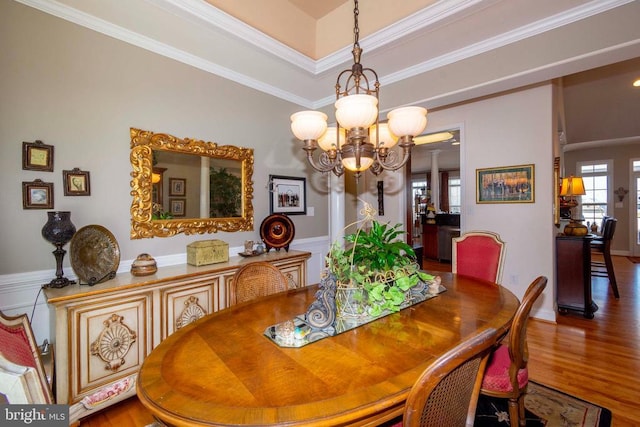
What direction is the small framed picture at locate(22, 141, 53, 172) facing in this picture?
toward the camera

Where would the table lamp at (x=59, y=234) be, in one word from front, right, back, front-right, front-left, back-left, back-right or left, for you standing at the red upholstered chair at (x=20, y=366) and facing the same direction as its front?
back-left

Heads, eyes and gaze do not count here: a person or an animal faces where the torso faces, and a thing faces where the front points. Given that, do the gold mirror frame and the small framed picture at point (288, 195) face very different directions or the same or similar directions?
same or similar directions

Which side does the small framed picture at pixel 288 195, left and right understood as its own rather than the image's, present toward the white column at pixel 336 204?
left

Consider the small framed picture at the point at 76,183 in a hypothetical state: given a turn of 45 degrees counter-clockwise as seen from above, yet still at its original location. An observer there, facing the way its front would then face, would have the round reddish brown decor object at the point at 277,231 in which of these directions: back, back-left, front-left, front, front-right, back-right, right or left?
front-left

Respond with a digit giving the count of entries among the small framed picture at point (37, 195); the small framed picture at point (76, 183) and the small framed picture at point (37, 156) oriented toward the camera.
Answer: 3

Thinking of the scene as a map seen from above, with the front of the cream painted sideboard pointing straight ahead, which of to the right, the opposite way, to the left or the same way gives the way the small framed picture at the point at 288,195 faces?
the same way

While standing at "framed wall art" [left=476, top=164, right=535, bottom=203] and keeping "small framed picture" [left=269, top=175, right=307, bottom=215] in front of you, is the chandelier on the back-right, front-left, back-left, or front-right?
front-left

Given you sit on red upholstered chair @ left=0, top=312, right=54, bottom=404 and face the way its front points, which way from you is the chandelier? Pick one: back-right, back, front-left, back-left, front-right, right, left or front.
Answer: front-left

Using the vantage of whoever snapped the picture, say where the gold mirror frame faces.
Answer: facing the viewer and to the right of the viewer

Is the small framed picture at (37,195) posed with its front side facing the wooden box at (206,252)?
no

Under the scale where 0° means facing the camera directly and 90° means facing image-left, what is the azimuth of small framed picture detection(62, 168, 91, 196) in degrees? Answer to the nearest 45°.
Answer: approximately 0°

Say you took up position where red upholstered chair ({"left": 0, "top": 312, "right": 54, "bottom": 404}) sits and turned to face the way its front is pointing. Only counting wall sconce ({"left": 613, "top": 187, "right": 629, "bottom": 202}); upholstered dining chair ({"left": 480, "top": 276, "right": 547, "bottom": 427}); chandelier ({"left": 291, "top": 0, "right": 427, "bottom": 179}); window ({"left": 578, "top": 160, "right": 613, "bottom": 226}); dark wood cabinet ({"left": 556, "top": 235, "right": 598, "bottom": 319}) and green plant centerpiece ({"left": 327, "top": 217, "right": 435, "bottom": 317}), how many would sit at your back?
0

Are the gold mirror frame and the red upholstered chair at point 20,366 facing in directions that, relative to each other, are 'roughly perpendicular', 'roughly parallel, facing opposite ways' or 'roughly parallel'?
roughly parallel

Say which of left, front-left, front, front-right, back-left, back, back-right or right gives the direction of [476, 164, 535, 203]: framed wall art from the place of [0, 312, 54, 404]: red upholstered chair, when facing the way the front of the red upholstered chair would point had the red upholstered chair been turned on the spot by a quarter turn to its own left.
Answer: front-right

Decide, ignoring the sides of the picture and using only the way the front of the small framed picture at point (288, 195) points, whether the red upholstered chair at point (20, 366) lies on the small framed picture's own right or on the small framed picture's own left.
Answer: on the small framed picture's own right

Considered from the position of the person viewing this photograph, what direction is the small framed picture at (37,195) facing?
facing the viewer

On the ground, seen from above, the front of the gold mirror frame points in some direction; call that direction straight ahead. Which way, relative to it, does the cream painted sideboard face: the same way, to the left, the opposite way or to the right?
the same way

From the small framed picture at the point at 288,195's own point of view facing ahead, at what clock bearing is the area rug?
The area rug is roughly at 12 o'clock from the small framed picture.
